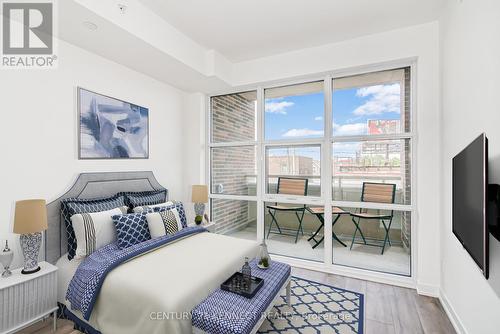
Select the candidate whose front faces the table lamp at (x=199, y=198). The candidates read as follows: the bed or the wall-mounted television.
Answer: the wall-mounted television

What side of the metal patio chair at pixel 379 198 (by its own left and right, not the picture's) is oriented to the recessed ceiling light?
front

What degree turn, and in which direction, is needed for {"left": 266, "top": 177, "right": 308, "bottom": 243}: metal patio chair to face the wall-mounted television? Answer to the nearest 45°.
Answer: approximately 90° to its left

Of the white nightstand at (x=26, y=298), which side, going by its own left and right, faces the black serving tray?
front

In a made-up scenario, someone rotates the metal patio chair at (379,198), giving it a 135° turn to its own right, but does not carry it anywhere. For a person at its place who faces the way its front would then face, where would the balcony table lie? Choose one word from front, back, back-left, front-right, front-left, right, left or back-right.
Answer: left

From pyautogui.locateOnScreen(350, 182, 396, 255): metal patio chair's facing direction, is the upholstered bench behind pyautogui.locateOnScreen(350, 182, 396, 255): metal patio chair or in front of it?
in front

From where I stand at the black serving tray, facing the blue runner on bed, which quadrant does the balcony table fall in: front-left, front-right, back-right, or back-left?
back-right

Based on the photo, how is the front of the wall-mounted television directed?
to the viewer's left

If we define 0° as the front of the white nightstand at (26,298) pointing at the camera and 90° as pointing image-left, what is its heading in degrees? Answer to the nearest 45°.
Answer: approximately 315°

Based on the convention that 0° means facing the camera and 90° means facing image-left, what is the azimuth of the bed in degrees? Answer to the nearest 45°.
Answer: approximately 315°
